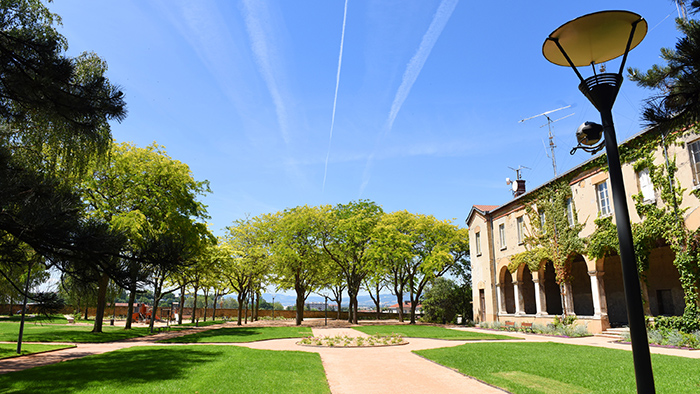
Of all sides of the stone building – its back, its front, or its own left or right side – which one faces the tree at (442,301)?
right

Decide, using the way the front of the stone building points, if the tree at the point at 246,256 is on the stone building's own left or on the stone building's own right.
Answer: on the stone building's own right

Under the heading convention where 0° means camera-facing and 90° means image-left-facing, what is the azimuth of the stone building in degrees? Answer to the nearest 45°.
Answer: approximately 45°

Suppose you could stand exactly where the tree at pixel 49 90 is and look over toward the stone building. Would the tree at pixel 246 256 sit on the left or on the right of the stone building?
left

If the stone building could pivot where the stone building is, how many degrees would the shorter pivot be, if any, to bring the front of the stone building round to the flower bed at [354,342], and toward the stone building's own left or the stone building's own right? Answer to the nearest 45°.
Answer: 0° — it already faces it

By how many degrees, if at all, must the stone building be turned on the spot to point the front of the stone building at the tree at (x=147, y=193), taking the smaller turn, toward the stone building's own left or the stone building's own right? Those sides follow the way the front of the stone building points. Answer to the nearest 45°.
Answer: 0° — it already faces it

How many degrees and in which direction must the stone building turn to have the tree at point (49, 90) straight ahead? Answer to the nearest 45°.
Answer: approximately 45° to its left
